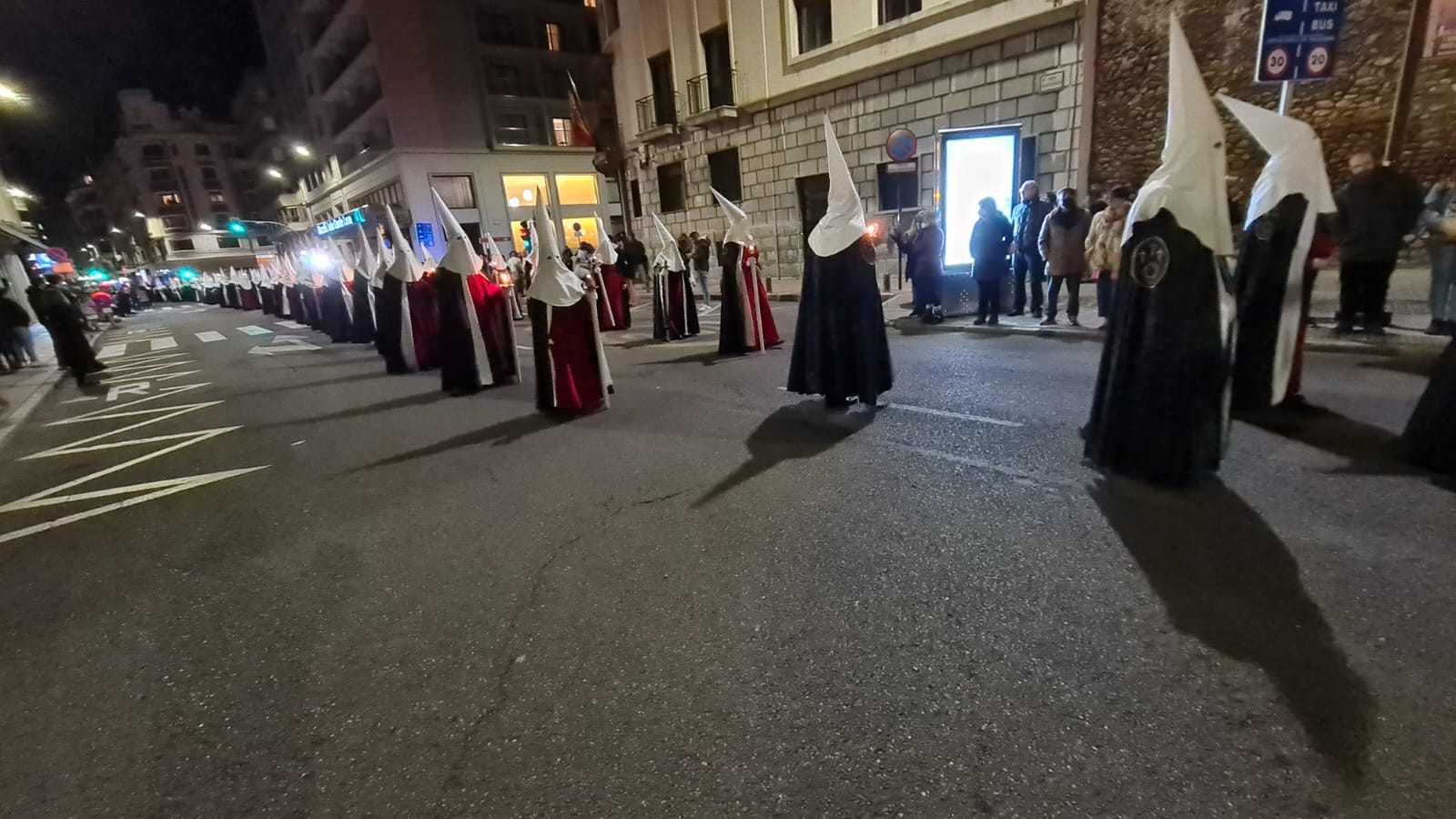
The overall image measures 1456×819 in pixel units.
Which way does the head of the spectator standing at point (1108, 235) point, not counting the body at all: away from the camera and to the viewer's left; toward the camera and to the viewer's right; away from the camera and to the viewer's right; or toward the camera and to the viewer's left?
toward the camera and to the viewer's left

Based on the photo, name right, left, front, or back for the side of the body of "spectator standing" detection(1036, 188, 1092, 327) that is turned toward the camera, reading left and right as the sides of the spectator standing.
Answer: front

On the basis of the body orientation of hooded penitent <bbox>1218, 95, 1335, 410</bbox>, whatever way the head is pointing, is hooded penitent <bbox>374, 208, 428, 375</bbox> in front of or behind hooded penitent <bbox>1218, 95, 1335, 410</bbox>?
behind

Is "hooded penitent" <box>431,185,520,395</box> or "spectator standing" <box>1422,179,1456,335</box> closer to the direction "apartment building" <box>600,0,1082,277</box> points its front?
the hooded penitent

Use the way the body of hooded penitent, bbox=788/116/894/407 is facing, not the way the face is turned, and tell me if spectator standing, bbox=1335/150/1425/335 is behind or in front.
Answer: in front

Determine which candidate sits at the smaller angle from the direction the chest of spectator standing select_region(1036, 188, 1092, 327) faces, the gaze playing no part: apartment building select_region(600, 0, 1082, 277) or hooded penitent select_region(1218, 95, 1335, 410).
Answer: the hooded penitent

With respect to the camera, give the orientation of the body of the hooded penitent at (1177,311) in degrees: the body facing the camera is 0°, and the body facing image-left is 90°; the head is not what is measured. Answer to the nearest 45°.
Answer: approximately 270°

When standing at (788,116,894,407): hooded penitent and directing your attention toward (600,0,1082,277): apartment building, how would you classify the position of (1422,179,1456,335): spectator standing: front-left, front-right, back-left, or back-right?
front-right

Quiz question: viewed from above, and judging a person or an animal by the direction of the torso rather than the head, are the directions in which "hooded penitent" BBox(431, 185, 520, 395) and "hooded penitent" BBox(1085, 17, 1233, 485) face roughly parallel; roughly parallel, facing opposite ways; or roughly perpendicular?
roughly parallel

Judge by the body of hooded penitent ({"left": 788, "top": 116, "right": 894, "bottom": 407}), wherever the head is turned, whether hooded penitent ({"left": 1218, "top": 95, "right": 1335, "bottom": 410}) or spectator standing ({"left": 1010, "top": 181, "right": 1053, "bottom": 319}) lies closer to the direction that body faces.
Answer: the spectator standing

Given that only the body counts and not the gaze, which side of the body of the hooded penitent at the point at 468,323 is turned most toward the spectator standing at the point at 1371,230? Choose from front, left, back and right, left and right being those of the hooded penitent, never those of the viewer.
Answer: front

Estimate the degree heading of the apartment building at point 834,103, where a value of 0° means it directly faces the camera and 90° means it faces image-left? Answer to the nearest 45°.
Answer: approximately 45°

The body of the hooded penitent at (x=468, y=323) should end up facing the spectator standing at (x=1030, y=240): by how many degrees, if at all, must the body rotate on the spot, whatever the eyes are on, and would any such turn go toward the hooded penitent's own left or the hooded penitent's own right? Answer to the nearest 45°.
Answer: approximately 45° to the hooded penitent's own left
